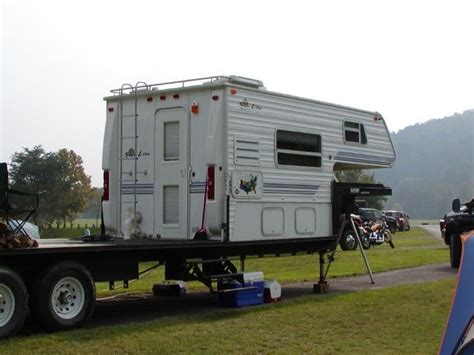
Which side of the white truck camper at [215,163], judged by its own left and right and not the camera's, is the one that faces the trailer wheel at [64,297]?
back

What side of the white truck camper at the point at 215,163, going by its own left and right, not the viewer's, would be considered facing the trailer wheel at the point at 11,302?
back

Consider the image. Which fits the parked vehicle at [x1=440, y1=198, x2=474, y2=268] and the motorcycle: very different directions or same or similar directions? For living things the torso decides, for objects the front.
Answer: very different directions

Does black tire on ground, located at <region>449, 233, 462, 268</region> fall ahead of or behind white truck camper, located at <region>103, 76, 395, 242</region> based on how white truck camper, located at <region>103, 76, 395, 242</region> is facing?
ahead
